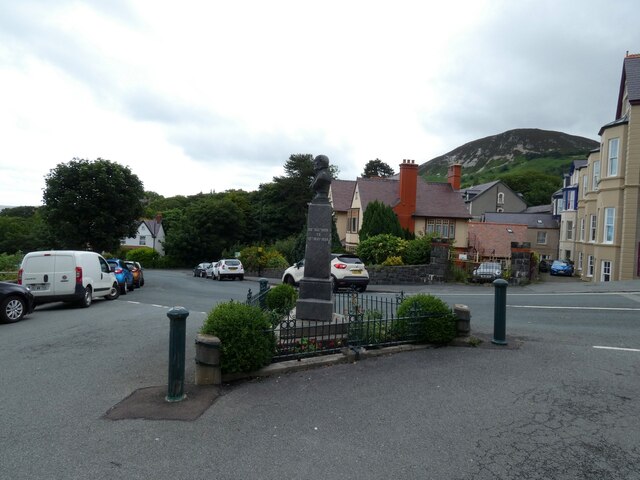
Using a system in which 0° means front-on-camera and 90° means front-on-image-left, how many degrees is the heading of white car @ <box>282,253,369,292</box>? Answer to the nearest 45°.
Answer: approximately 135°

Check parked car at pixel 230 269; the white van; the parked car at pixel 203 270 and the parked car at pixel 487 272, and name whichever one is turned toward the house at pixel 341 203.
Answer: the white van

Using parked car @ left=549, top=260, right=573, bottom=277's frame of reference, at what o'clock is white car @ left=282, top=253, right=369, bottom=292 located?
The white car is roughly at 1 o'clock from the parked car.

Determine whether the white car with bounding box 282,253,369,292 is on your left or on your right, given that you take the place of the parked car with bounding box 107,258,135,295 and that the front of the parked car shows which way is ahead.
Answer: on your right

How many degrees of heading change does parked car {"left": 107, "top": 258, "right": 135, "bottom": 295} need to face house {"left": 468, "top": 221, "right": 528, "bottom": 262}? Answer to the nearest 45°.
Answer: approximately 45° to its right

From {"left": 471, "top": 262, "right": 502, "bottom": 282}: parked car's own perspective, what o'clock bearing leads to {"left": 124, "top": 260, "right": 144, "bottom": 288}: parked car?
{"left": 124, "top": 260, "right": 144, "bottom": 288}: parked car is roughly at 1 o'clock from {"left": 471, "top": 262, "right": 502, "bottom": 282}: parked car.
